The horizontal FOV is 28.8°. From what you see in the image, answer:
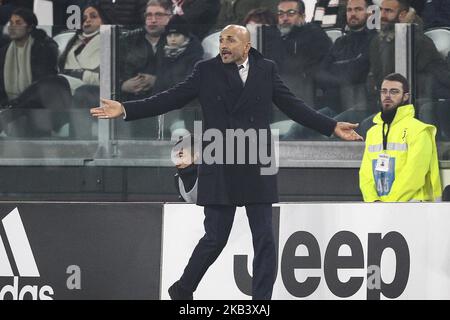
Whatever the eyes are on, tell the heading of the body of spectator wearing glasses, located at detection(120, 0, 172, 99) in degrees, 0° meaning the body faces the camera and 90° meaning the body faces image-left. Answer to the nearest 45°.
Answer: approximately 0°

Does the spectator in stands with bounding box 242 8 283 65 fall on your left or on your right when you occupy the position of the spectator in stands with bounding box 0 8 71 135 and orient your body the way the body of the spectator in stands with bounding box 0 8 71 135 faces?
on your left

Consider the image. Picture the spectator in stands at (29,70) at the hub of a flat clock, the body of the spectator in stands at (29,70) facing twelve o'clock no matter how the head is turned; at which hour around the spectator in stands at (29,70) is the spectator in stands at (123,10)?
the spectator in stands at (123,10) is roughly at 7 o'clock from the spectator in stands at (29,70).

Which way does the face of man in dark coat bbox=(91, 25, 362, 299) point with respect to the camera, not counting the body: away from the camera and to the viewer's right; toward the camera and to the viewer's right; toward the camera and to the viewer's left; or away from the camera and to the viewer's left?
toward the camera and to the viewer's left

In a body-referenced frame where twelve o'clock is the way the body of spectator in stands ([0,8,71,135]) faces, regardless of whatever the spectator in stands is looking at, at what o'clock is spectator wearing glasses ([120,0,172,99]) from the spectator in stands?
The spectator wearing glasses is roughly at 8 o'clock from the spectator in stands.

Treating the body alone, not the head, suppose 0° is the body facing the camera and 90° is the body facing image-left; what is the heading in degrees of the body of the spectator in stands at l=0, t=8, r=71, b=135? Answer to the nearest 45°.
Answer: approximately 45°

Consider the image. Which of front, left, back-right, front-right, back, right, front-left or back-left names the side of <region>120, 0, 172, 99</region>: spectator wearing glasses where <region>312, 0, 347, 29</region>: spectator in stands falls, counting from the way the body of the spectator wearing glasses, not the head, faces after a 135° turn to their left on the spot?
front-right

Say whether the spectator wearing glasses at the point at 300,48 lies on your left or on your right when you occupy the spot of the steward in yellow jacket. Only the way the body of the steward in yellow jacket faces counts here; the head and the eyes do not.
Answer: on your right

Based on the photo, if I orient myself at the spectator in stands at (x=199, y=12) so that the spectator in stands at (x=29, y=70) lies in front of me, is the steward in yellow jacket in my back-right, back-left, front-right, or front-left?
back-left

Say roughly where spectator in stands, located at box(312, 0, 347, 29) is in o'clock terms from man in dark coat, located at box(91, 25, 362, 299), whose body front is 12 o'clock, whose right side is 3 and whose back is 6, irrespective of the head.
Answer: The spectator in stands is roughly at 7 o'clock from the man in dark coat.
